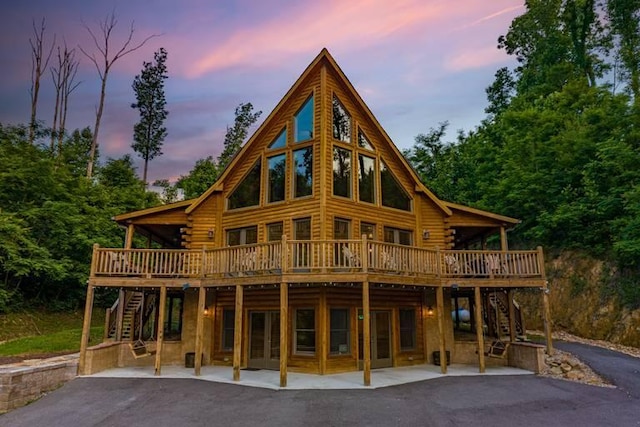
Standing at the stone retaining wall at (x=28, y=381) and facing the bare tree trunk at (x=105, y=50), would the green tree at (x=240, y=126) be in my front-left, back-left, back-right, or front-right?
front-right

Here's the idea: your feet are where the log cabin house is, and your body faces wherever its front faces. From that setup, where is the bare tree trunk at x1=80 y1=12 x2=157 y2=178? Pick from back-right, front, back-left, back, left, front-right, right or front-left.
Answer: back-right

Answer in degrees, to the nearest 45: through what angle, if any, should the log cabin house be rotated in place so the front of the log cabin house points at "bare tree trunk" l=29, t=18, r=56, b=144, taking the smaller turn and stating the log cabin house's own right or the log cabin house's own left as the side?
approximately 135° to the log cabin house's own right

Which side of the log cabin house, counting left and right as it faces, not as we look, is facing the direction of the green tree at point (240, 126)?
back

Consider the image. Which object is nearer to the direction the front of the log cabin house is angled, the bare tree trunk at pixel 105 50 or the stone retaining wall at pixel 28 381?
the stone retaining wall

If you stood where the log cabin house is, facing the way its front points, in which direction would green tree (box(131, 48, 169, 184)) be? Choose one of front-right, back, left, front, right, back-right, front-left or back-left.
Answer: back-right

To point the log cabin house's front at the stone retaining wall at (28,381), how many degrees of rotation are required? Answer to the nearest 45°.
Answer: approximately 45° to its right

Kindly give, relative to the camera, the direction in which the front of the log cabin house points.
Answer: facing the viewer
